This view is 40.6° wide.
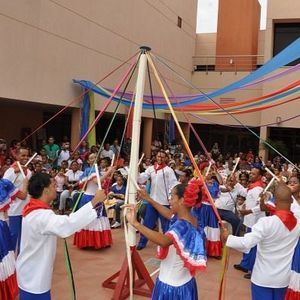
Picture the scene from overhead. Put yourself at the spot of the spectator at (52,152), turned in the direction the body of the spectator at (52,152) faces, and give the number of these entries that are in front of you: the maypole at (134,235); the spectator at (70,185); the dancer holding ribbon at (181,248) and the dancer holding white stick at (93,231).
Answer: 4

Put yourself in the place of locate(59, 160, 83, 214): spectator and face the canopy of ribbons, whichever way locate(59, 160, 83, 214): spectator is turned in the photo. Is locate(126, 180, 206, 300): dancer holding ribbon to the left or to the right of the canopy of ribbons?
right

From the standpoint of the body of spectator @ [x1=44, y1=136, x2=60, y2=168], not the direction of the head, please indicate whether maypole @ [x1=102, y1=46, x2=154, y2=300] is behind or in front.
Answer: in front

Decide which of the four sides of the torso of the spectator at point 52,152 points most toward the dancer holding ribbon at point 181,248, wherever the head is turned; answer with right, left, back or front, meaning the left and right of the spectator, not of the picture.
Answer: front

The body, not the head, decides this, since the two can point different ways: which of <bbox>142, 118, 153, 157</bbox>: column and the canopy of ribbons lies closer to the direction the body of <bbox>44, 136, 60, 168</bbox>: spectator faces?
the canopy of ribbons

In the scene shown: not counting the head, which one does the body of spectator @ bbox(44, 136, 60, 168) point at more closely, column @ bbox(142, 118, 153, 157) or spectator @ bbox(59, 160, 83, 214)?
the spectator

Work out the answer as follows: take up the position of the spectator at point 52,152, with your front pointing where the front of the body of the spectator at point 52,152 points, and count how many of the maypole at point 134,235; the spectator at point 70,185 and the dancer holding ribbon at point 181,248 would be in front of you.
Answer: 3

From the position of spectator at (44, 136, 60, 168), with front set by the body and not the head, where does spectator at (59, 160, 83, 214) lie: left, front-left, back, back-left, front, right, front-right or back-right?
front

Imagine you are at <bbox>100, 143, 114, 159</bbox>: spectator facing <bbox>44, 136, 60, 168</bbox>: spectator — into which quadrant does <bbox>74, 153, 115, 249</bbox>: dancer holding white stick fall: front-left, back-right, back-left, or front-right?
front-left

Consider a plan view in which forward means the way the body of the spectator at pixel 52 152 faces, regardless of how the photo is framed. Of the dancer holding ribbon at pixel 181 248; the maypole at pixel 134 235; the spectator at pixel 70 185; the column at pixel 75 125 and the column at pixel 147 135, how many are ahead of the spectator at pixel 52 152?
3

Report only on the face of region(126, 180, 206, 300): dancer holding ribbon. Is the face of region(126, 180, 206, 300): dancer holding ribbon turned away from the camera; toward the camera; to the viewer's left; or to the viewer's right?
to the viewer's left

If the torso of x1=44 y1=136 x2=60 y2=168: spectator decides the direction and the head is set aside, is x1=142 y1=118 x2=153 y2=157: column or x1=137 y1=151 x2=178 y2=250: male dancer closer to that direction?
the male dancer

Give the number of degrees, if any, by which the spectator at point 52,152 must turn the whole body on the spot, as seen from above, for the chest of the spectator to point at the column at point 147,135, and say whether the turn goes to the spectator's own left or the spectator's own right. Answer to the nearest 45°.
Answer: approximately 135° to the spectator's own left

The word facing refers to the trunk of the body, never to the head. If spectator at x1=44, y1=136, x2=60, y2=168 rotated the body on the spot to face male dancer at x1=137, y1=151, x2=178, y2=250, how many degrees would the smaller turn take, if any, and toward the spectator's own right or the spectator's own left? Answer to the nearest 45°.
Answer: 0° — they already face them

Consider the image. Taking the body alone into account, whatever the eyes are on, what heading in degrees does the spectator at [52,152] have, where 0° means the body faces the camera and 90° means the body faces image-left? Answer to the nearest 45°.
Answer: approximately 0°

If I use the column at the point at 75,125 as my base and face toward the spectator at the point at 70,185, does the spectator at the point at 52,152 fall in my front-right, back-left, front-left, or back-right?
front-right
